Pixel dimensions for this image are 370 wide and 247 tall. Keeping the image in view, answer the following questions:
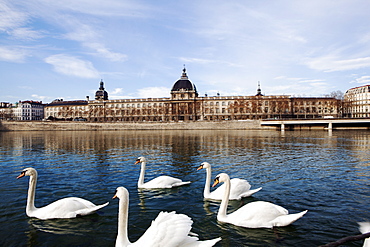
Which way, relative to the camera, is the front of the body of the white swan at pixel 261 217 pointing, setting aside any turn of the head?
to the viewer's left

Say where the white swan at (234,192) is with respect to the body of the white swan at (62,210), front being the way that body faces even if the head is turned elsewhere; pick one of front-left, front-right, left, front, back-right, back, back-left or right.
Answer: back

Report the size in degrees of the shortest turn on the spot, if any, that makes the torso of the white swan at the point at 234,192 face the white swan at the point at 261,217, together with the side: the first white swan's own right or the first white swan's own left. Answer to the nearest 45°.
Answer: approximately 90° to the first white swan's own left

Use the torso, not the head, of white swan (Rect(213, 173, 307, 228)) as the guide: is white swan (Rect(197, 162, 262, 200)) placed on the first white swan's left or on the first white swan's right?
on the first white swan's right

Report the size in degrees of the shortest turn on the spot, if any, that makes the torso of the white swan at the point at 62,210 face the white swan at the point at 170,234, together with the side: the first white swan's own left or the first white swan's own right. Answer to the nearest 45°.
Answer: approximately 135° to the first white swan's own left

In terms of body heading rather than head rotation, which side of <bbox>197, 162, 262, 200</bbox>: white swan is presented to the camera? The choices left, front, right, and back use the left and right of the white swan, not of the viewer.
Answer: left

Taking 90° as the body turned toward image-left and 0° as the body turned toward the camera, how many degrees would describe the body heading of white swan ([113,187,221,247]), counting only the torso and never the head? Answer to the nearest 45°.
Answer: approximately 90°

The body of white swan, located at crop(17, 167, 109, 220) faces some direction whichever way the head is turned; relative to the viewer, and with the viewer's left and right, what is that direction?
facing to the left of the viewer

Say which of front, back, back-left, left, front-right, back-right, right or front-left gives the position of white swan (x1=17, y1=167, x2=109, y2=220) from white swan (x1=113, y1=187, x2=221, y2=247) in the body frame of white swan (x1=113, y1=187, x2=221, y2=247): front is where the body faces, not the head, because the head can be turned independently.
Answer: front-right
